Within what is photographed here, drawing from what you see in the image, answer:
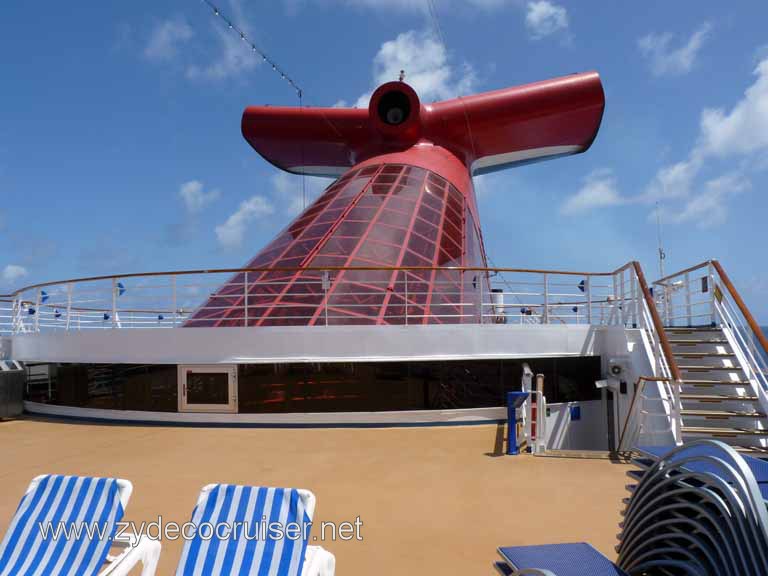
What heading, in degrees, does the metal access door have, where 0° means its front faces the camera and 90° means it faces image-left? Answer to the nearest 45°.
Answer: approximately 0°

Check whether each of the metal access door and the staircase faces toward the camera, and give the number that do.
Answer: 2

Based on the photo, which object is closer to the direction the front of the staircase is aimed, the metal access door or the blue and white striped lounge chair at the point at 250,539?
the blue and white striped lounge chair

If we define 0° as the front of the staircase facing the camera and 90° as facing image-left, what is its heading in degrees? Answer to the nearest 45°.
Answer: approximately 0°

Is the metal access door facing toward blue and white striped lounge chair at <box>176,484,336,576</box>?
yes

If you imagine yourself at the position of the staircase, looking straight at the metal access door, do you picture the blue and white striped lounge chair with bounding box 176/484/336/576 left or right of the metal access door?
left

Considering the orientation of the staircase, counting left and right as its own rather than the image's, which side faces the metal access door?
right

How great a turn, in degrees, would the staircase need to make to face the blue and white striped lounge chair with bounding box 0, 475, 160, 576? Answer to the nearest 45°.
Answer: approximately 45° to its right

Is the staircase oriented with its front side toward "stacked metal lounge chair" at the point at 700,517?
yes
